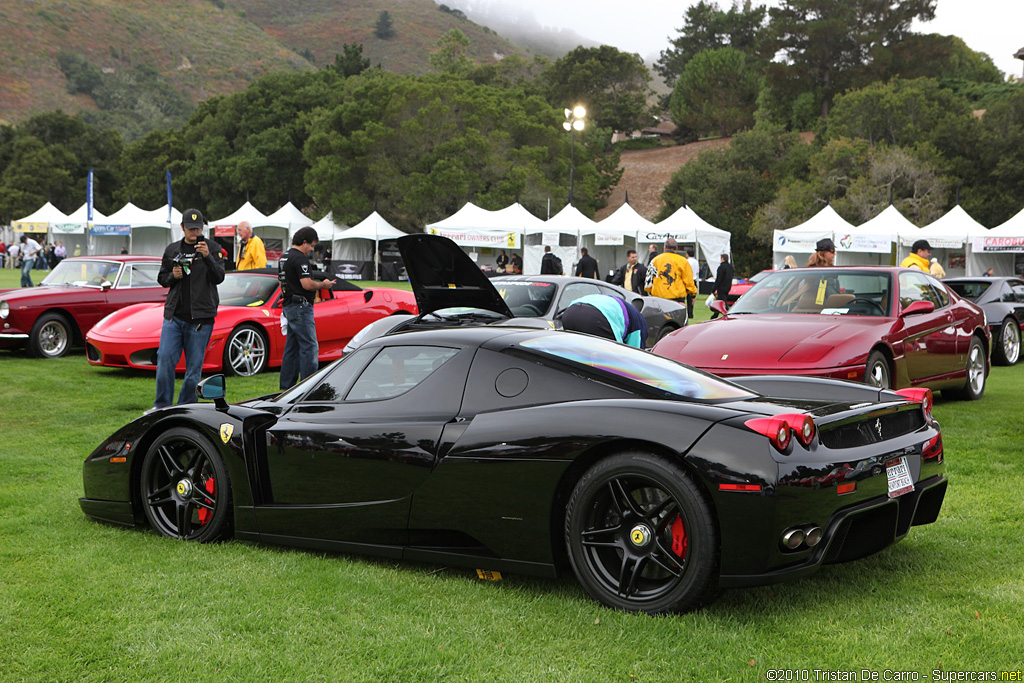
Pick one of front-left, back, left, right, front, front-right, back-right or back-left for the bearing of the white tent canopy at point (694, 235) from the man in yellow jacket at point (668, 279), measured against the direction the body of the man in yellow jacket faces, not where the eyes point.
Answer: front

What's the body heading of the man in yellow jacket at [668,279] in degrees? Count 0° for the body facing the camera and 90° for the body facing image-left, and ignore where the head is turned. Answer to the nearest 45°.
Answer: approximately 180°

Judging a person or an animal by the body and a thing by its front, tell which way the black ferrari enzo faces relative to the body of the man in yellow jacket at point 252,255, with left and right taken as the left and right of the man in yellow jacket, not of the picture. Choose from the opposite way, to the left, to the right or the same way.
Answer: to the right

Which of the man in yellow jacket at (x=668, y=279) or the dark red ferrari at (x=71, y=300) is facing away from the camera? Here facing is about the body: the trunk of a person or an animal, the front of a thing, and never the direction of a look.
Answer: the man in yellow jacket

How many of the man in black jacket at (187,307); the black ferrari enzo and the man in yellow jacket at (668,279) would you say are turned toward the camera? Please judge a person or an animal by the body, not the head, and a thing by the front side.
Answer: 1

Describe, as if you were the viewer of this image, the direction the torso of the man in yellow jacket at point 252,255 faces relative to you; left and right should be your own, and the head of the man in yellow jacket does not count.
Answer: facing the viewer and to the left of the viewer

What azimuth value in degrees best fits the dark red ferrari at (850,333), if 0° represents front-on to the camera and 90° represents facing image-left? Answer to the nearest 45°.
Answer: approximately 45°

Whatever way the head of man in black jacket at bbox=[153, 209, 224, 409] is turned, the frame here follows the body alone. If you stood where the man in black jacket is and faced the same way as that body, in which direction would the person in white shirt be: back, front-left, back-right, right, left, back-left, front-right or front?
back

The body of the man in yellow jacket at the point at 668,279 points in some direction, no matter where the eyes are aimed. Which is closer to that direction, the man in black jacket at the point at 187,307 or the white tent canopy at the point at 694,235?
the white tent canopy

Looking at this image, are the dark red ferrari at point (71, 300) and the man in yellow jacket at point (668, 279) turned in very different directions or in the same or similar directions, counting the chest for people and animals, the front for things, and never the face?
very different directions

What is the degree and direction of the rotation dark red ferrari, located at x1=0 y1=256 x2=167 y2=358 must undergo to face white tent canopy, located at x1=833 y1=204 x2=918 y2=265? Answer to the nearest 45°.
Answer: approximately 180°

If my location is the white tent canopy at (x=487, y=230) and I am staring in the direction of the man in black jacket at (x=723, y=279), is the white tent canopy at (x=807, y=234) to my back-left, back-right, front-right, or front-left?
front-left
